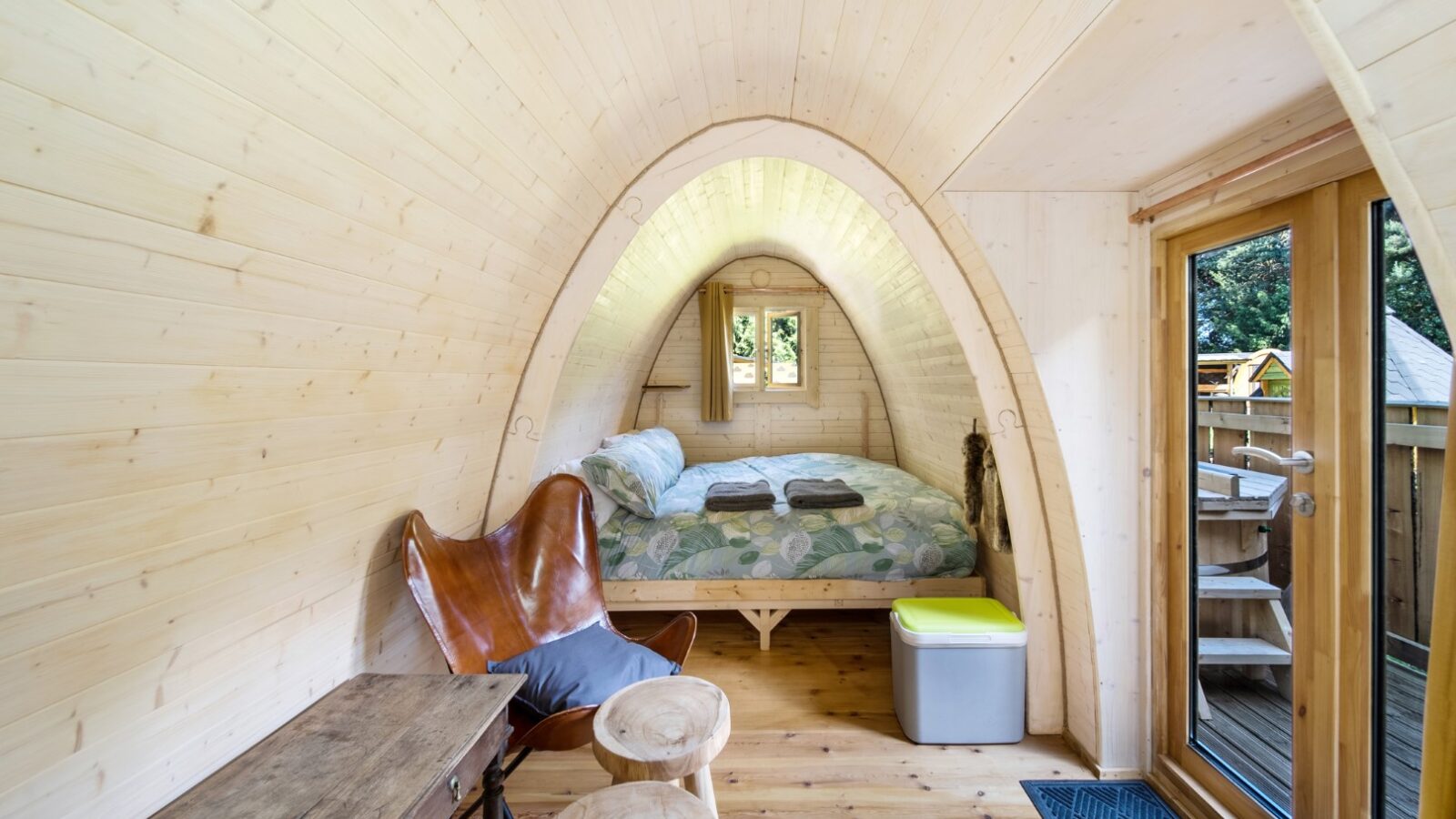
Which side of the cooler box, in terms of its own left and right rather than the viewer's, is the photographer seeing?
front

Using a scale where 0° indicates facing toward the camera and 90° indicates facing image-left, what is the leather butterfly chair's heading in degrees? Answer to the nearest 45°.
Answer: approximately 315°

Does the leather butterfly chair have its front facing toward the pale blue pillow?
no

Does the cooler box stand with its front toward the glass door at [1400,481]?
no

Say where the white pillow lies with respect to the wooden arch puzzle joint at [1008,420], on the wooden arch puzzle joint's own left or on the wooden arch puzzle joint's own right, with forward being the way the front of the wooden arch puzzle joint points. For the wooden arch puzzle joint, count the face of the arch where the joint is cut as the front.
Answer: on the wooden arch puzzle joint's own right
